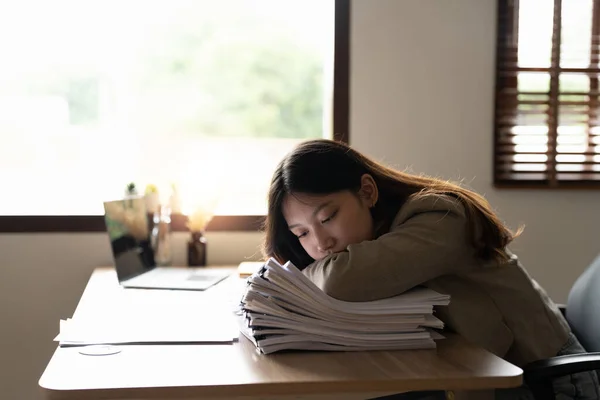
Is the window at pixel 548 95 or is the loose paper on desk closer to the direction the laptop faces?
the window

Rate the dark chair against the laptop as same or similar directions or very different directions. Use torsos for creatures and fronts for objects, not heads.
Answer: very different directions

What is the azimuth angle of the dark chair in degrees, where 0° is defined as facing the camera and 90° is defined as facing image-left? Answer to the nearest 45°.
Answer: approximately 90°

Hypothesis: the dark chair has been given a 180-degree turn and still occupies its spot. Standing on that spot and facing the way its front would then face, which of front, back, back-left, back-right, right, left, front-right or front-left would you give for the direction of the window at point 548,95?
left

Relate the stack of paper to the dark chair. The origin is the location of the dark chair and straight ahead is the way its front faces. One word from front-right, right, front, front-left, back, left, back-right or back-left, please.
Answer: front-left

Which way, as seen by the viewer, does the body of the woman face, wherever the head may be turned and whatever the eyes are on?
to the viewer's left

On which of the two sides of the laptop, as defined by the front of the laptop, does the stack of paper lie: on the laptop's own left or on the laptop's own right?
on the laptop's own right

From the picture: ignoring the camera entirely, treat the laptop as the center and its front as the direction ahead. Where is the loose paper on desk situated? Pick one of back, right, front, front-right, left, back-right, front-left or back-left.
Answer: right

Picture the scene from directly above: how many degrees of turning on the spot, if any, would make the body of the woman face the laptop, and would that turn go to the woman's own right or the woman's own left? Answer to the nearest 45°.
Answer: approximately 45° to the woman's own right

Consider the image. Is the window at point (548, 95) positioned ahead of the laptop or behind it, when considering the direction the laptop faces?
ahead

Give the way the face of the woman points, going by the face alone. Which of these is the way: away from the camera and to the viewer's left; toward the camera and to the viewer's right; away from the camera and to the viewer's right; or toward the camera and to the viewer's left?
toward the camera and to the viewer's left

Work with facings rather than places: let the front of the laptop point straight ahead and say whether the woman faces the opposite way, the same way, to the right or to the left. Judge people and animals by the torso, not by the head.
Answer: the opposite way

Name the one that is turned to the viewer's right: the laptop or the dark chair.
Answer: the laptop

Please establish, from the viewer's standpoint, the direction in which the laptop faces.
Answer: facing to the right of the viewer
